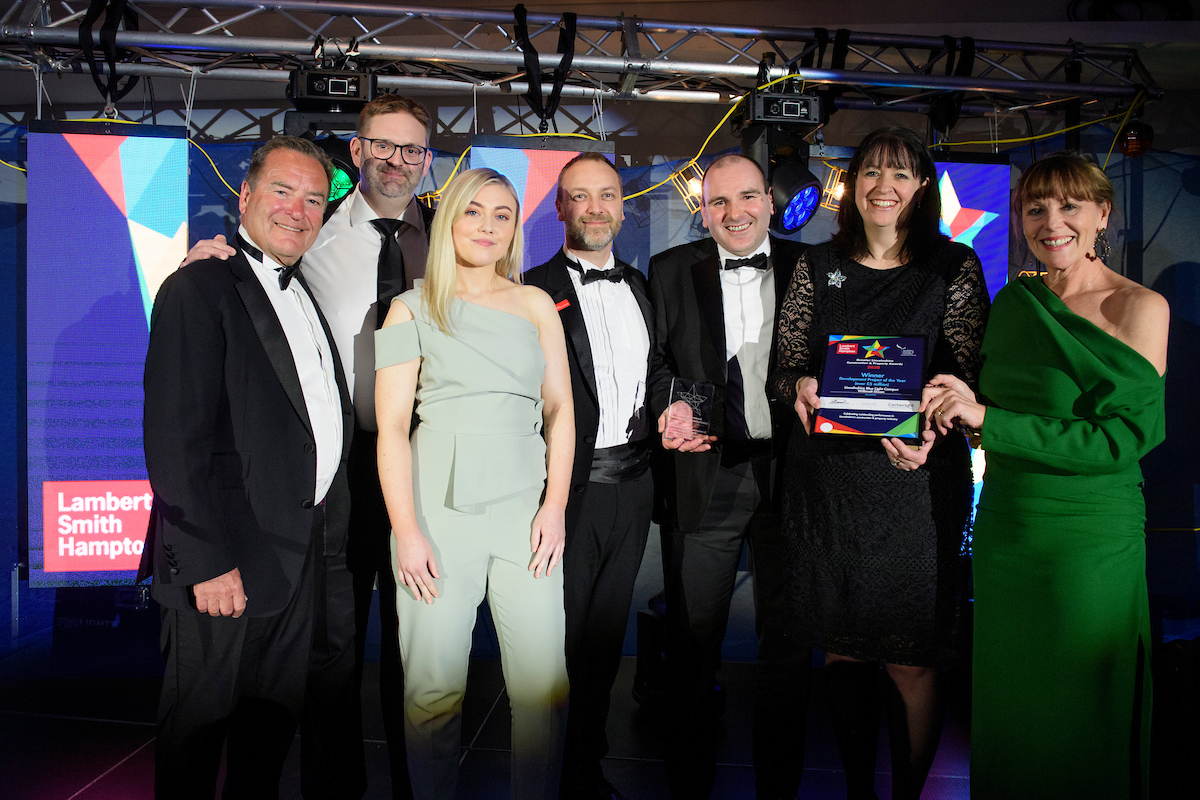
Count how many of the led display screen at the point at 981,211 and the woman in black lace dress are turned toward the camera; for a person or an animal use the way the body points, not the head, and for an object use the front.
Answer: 2

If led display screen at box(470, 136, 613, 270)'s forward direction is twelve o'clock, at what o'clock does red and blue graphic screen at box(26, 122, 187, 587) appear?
The red and blue graphic screen is roughly at 3 o'clock from the led display screen.

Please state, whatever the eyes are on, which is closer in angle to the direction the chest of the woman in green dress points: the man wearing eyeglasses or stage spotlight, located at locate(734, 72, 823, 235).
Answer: the man wearing eyeglasses

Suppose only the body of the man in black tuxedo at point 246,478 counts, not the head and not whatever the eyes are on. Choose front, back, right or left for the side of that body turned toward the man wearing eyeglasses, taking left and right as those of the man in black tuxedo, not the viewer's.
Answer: left

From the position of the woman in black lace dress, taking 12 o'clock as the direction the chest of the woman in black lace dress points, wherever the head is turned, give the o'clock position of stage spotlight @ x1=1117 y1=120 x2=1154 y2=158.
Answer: The stage spotlight is roughly at 7 o'clock from the woman in black lace dress.
